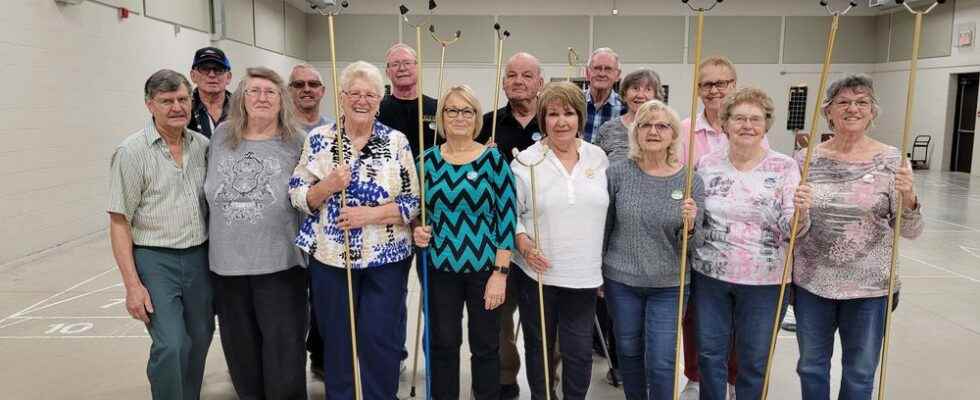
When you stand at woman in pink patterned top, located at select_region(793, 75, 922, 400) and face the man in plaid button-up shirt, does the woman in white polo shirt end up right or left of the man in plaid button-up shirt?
left

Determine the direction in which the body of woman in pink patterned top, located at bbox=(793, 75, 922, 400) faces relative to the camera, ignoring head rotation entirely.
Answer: toward the camera

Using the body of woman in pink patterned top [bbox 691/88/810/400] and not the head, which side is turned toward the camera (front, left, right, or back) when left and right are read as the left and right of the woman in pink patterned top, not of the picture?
front

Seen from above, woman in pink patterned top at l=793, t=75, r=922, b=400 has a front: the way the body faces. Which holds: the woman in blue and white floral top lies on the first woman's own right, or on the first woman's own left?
on the first woman's own right

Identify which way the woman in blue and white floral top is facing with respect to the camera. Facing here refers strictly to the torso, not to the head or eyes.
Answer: toward the camera

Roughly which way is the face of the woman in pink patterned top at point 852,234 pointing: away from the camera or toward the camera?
toward the camera

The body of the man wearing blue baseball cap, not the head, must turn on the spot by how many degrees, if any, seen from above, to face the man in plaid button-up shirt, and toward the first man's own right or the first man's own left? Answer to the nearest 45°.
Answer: approximately 90° to the first man's own left

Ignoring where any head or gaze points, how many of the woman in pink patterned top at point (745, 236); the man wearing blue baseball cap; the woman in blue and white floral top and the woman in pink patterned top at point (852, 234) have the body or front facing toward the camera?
4

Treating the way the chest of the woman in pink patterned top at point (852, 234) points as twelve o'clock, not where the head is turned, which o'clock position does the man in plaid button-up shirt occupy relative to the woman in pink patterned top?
The man in plaid button-up shirt is roughly at 4 o'clock from the woman in pink patterned top.

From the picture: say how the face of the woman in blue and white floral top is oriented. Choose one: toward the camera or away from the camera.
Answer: toward the camera

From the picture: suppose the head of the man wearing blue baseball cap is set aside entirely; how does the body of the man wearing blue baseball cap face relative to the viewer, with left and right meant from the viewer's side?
facing the viewer
